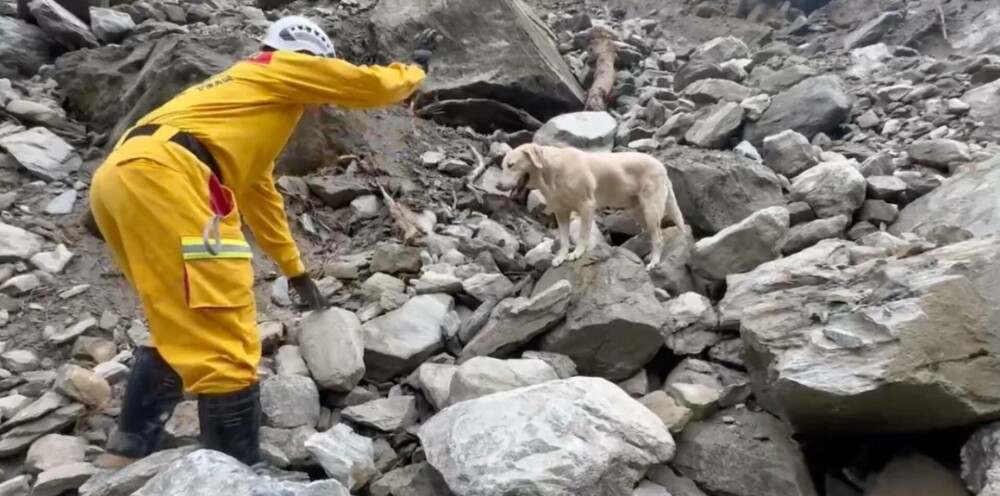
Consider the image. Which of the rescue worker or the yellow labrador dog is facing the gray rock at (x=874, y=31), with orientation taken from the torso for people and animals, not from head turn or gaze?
the rescue worker

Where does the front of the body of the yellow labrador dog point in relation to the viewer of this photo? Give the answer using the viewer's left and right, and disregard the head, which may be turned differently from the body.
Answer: facing to the left of the viewer

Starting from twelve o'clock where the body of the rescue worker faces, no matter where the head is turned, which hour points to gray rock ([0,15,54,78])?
The gray rock is roughly at 10 o'clock from the rescue worker.

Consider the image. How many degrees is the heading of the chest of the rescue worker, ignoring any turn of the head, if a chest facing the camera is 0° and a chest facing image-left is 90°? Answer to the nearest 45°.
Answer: approximately 225°

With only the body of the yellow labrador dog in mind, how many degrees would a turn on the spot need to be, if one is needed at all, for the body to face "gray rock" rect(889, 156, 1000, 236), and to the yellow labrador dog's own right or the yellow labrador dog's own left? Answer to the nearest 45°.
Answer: approximately 180°

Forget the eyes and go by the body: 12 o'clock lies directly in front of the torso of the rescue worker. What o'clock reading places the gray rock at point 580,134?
The gray rock is roughly at 12 o'clock from the rescue worker.

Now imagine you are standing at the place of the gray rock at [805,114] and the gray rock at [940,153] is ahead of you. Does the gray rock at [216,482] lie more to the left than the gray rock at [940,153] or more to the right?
right

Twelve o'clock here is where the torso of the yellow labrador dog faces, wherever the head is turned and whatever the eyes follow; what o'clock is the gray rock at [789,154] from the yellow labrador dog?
The gray rock is roughly at 4 o'clock from the yellow labrador dog.

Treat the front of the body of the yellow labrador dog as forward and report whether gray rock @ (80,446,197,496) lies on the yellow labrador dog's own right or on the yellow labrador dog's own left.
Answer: on the yellow labrador dog's own left

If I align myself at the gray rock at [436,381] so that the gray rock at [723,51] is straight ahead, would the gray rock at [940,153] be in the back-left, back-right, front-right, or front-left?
front-right

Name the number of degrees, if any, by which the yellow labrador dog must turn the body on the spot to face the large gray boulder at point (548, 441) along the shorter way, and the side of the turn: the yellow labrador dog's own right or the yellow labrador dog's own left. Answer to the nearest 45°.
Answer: approximately 90° to the yellow labrador dog's own left

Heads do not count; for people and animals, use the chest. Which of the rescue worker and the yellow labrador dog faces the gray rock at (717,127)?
the rescue worker

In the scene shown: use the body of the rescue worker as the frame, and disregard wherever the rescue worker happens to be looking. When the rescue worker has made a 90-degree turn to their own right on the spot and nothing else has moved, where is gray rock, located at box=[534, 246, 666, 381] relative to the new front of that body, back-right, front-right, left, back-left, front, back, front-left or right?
front-left

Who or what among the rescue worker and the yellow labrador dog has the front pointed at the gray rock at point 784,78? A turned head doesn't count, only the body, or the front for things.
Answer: the rescue worker

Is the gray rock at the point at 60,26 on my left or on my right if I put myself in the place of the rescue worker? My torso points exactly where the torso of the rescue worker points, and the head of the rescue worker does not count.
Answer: on my left

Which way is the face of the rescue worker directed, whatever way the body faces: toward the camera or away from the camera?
away from the camera
